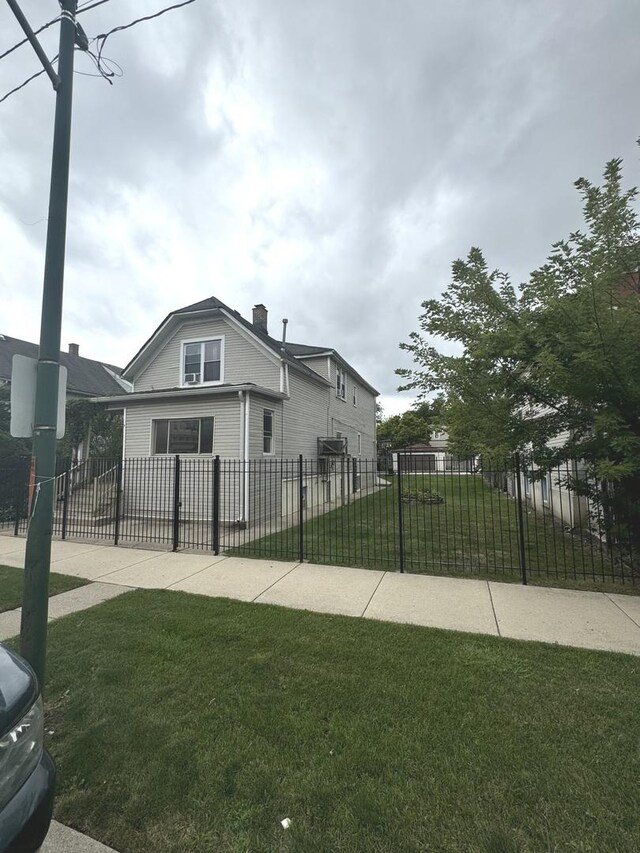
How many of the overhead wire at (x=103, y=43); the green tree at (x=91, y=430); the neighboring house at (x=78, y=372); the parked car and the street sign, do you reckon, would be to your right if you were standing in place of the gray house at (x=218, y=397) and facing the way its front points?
2

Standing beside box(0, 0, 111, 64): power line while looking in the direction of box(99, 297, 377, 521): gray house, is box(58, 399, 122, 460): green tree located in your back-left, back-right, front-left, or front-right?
front-left

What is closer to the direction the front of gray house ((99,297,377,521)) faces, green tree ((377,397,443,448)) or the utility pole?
the utility pole

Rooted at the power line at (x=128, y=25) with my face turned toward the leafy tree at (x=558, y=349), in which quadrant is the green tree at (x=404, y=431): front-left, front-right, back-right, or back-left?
front-left

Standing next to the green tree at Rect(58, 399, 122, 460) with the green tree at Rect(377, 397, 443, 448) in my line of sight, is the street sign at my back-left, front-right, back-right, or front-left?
back-right

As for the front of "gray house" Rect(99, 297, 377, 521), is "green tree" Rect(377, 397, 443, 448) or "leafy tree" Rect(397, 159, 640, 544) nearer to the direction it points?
the leafy tree

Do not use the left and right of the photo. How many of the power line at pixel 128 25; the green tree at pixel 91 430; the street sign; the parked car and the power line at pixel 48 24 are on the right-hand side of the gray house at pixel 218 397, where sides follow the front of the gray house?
1

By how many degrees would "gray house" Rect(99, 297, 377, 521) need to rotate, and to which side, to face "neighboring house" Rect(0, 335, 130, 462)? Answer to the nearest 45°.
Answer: approximately 90° to its right

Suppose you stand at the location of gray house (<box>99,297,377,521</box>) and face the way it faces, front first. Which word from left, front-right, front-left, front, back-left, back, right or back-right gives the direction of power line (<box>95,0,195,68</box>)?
front-left

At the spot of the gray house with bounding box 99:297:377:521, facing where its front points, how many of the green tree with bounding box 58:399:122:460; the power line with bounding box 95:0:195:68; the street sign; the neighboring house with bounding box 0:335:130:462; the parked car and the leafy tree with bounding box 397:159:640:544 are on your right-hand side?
2

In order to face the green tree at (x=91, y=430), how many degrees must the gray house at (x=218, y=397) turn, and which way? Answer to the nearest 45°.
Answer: approximately 90° to its right

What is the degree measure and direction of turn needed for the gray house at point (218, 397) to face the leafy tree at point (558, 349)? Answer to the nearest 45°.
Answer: approximately 90° to its left

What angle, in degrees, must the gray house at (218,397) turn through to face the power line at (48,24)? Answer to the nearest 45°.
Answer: approximately 45° to its left

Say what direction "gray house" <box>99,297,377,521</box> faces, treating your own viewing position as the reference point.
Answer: facing the viewer and to the left of the viewer

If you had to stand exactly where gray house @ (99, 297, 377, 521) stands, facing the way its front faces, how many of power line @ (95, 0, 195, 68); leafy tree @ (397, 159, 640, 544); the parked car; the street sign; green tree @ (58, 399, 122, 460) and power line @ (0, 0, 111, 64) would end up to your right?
1
